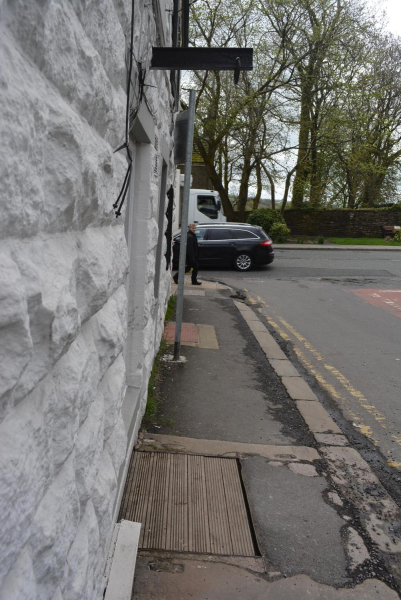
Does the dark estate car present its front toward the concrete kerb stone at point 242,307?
no

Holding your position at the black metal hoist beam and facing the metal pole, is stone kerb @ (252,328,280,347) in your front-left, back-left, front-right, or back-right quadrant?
front-right

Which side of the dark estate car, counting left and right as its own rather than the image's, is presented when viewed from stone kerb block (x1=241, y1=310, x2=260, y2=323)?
left

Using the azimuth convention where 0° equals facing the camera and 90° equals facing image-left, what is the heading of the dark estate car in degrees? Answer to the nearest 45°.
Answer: approximately 90°

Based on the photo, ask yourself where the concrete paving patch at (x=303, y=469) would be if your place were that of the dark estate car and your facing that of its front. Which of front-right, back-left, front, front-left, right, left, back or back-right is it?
left

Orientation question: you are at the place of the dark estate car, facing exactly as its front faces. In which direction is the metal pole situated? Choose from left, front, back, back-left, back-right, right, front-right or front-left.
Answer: left

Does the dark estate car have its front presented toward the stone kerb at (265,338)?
no

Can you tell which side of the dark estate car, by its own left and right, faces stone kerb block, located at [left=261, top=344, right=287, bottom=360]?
left

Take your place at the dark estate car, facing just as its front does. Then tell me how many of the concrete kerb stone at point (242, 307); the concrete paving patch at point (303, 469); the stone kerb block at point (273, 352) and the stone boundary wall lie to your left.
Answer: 3

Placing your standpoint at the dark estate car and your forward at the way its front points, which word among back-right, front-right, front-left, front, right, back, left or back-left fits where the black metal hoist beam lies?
left
